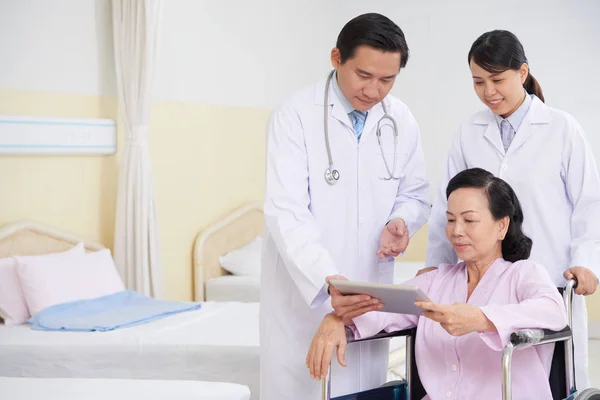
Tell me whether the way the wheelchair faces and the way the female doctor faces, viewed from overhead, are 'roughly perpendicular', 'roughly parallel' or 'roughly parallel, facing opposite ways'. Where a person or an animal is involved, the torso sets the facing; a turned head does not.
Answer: roughly parallel

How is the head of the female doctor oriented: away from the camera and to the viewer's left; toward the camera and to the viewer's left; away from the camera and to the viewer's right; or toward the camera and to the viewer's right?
toward the camera and to the viewer's left

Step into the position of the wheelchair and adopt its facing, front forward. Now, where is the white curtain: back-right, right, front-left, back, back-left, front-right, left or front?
right

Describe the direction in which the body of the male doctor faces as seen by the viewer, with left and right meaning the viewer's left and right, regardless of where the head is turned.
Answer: facing the viewer and to the right of the viewer

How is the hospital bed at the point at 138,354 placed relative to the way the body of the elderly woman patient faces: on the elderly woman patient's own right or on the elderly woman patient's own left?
on the elderly woman patient's own right

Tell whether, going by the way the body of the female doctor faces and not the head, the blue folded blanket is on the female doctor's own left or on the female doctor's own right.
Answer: on the female doctor's own right

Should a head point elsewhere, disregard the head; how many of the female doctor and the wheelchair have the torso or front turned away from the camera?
0

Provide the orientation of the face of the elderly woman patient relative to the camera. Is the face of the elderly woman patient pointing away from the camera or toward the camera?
toward the camera

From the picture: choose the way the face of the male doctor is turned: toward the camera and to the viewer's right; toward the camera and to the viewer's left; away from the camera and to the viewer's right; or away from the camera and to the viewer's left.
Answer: toward the camera and to the viewer's right

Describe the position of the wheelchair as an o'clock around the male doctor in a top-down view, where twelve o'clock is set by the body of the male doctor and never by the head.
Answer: The wheelchair is roughly at 11 o'clock from the male doctor.

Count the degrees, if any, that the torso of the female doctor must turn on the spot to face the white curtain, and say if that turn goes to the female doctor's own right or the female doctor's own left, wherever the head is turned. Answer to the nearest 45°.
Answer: approximately 90° to the female doctor's own right
